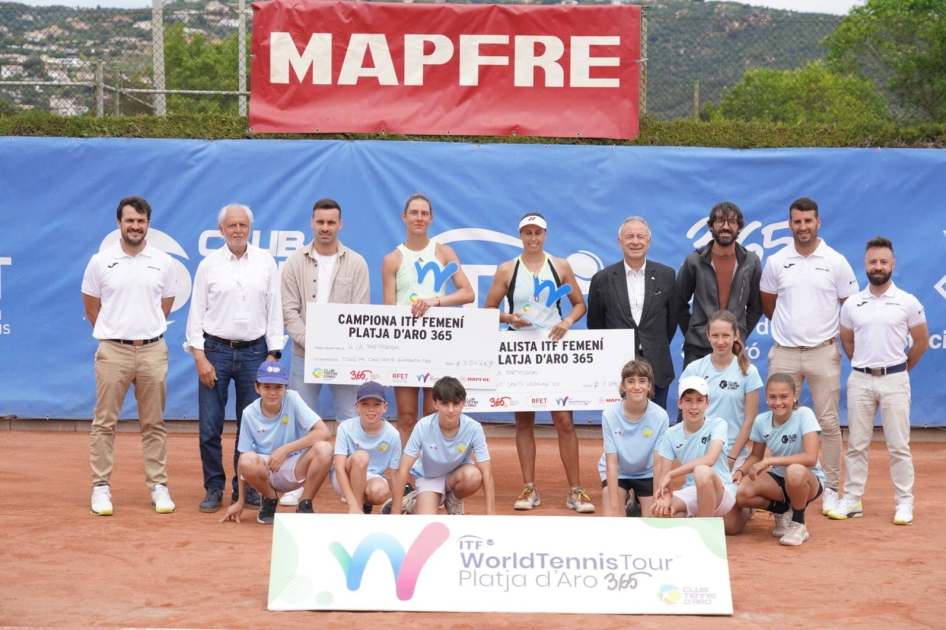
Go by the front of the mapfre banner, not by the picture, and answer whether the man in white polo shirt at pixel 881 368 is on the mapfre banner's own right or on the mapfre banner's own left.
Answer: on the mapfre banner's own left

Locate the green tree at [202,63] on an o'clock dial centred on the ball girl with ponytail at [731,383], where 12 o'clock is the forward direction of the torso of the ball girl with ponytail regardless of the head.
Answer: The green tree is roughly at 5 o'clock from the ball girl with ponytail.

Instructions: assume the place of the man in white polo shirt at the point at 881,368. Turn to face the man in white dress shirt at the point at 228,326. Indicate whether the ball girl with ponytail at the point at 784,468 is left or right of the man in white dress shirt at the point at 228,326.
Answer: left

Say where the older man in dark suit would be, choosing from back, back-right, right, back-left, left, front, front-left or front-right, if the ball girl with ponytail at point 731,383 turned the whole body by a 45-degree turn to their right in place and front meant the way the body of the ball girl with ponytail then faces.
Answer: right

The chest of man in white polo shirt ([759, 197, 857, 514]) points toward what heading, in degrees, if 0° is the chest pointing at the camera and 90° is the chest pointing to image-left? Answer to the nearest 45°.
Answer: approximately 0°

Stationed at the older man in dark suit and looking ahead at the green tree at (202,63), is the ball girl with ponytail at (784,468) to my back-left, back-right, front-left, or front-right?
back-right

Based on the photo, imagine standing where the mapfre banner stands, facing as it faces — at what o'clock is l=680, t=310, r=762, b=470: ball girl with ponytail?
The ball girl with ponytail is roughly at 11 o'clock from the mapfre banner.

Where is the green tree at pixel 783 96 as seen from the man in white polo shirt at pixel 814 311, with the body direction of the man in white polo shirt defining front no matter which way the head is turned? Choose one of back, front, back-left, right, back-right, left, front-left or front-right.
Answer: back
